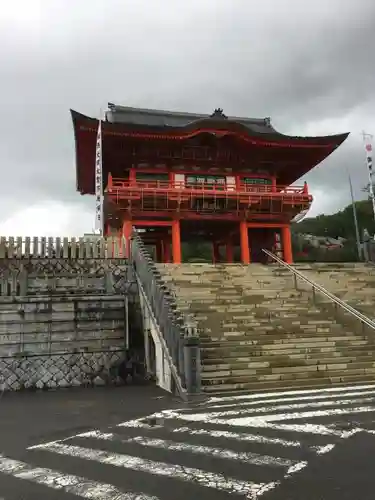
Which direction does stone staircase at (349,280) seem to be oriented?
toward the camera

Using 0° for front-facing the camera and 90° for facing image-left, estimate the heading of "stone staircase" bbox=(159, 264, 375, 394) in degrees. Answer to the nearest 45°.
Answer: approximately 0°

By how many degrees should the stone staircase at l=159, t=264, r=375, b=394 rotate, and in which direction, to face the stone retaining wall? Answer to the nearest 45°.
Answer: approximately 90° to its right

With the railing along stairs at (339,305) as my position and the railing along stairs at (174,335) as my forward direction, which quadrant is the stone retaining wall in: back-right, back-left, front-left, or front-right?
front-right

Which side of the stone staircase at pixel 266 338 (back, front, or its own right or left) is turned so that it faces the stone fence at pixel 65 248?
right

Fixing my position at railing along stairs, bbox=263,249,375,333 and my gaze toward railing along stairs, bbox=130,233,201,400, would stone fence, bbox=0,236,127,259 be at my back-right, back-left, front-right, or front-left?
front-right
